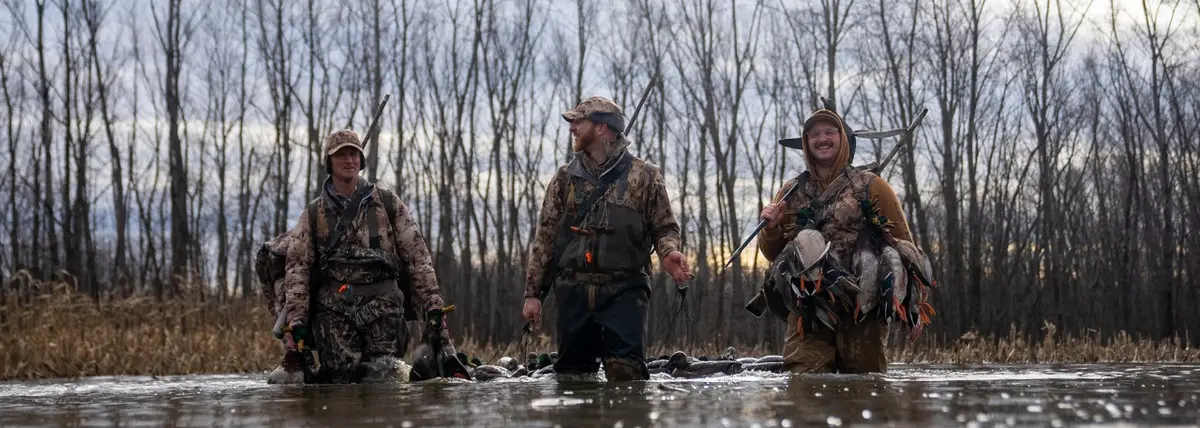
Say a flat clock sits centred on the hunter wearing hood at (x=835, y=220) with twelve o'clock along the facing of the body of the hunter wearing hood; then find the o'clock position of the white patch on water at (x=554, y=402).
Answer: The white patch on water is roughly at 1 o'clock from the hunter wearing hood.

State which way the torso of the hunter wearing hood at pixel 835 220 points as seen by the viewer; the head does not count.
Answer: toward the camera

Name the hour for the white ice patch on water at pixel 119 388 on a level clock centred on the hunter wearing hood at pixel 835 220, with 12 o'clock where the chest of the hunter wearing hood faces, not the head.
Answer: The white ice patch on water is roughly at 3 o'clock from the hunter wearing hood.

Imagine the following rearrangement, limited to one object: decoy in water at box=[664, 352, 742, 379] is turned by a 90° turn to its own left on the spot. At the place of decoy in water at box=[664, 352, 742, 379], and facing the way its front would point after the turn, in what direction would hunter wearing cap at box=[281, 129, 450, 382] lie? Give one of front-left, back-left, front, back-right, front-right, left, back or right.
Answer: front-right

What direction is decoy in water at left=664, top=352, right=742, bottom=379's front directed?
to the viewer's left

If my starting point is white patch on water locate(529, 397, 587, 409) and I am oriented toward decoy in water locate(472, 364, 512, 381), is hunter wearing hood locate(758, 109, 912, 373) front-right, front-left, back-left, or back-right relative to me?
front-right
